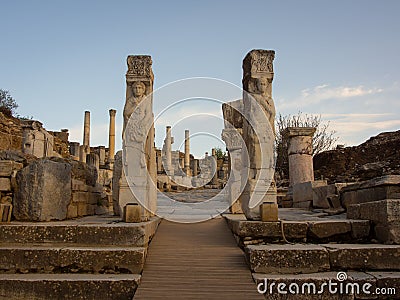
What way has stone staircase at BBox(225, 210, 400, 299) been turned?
toward the camera

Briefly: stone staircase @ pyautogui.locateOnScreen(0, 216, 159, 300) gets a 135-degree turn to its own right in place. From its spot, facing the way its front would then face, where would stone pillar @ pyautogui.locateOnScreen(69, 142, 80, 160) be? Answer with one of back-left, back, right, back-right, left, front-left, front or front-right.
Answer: front-right

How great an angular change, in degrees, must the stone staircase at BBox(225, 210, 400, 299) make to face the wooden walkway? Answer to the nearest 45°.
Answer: approximately 90° to its right

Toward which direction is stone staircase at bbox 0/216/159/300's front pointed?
toward the camera

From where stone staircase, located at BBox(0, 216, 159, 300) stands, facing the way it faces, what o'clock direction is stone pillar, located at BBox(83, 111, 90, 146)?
The stone pillar is roughly at 6 o'clock from the stone staircase.

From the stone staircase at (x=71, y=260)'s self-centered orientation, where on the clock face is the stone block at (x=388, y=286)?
The stone block is roughly at 10 o'clock from the stone staircase.

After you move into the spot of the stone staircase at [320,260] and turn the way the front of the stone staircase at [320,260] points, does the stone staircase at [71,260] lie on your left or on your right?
on your right

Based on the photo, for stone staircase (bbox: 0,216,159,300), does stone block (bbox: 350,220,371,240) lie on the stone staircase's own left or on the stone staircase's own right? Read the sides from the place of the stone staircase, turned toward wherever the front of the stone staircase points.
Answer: on the stone staircase's own left

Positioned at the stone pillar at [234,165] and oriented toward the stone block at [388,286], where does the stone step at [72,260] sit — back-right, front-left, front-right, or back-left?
front-right

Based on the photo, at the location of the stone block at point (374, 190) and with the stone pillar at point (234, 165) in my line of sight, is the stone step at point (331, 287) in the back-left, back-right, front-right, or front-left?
back-left

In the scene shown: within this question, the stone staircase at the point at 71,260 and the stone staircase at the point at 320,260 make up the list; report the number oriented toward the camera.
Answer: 2

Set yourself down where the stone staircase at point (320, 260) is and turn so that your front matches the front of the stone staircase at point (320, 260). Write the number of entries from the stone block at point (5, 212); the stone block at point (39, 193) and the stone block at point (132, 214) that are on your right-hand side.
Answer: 3

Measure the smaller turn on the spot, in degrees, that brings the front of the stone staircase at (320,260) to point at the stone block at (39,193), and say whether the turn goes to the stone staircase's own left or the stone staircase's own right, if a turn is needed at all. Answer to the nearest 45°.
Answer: approximately 90° to the stone staircase's own right

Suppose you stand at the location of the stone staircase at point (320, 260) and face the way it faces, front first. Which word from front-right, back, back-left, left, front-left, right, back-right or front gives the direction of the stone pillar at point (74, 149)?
back-right

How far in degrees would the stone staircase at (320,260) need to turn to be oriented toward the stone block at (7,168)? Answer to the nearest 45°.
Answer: approximately 90° to its right

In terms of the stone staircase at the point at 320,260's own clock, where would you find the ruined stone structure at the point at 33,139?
The ruined stone structure is roughly at 4 o'clock from the stone staircase.
